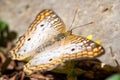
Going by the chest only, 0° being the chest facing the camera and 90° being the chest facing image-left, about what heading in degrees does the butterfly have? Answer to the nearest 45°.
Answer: approximately 225°
